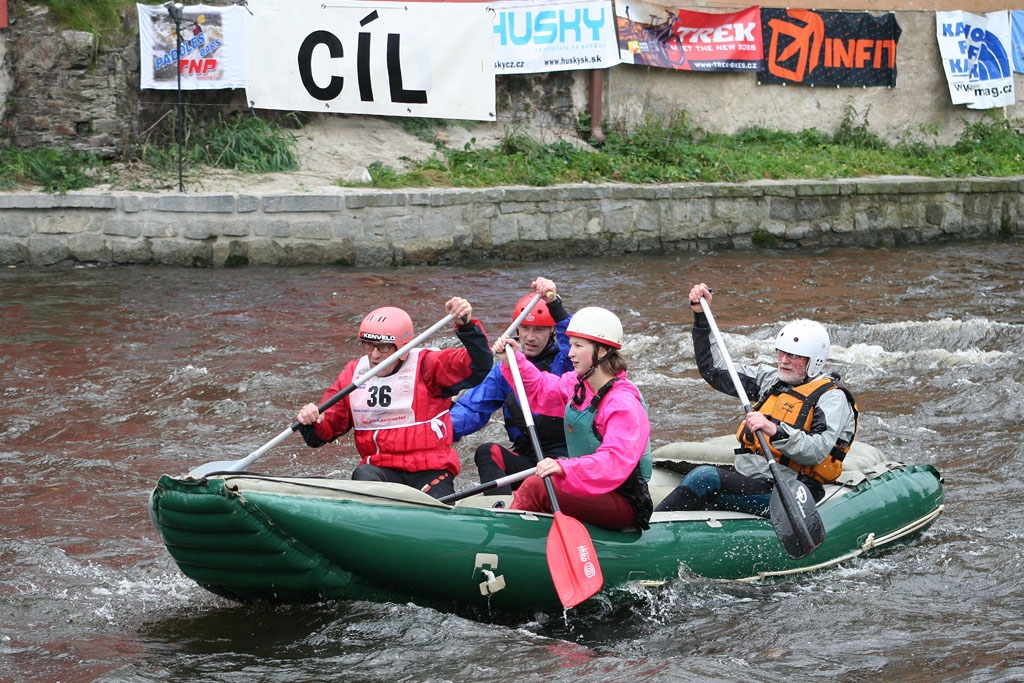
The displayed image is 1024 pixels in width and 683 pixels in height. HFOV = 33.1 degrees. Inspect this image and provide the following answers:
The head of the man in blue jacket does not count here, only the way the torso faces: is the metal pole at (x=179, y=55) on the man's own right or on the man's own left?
on the man's own right

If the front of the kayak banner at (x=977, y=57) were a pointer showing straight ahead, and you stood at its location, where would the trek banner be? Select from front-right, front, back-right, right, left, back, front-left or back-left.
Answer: front-right

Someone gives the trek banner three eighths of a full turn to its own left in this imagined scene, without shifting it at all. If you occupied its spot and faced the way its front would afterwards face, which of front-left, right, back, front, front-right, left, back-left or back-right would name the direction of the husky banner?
back

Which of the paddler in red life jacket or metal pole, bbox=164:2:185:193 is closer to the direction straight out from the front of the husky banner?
the paddler in red life jacket

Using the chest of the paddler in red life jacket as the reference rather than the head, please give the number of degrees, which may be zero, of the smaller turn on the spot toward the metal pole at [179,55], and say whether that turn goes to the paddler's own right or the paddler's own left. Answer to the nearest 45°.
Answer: approximately 135° to the paddler's own right

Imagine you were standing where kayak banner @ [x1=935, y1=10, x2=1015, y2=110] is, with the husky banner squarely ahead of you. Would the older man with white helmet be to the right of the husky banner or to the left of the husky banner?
left

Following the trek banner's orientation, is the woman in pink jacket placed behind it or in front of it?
in front

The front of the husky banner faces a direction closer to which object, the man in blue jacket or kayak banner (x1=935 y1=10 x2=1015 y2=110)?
the man in blue jacket

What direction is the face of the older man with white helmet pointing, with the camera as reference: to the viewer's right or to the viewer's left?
to the viewer's left

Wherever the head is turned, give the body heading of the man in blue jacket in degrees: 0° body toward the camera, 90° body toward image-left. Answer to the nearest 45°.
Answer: approximately 45°

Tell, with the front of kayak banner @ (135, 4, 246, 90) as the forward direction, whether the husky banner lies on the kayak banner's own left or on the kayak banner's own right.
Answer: on the kayak banner's own left
